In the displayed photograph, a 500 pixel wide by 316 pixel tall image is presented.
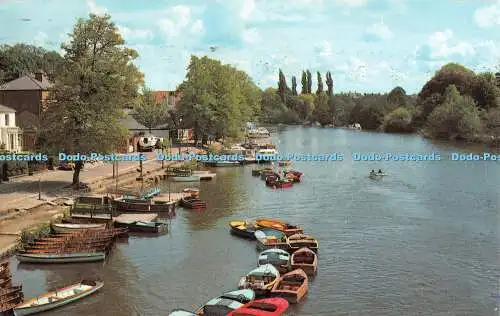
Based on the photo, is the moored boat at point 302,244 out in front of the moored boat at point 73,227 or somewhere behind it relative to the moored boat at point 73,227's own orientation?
behind

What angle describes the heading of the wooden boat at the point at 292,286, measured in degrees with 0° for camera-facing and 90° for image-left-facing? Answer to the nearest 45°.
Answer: approximately 225°

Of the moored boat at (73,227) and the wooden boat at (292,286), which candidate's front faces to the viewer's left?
the moored boat

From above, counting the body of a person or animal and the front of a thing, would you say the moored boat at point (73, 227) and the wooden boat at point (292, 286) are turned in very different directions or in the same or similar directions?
very different directions

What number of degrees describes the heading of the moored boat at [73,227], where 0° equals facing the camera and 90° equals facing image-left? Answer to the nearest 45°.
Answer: approximately 90°

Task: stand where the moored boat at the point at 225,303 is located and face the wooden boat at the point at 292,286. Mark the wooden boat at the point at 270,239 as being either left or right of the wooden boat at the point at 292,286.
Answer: left

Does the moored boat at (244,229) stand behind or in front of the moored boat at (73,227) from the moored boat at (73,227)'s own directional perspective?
behind

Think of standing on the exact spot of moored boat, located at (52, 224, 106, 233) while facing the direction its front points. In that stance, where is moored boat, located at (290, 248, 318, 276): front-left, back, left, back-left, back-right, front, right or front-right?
front-right

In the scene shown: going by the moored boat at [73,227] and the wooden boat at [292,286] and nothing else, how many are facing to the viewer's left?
1

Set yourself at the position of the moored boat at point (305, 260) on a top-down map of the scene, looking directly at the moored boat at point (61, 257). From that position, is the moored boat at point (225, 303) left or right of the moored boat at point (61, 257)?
left
